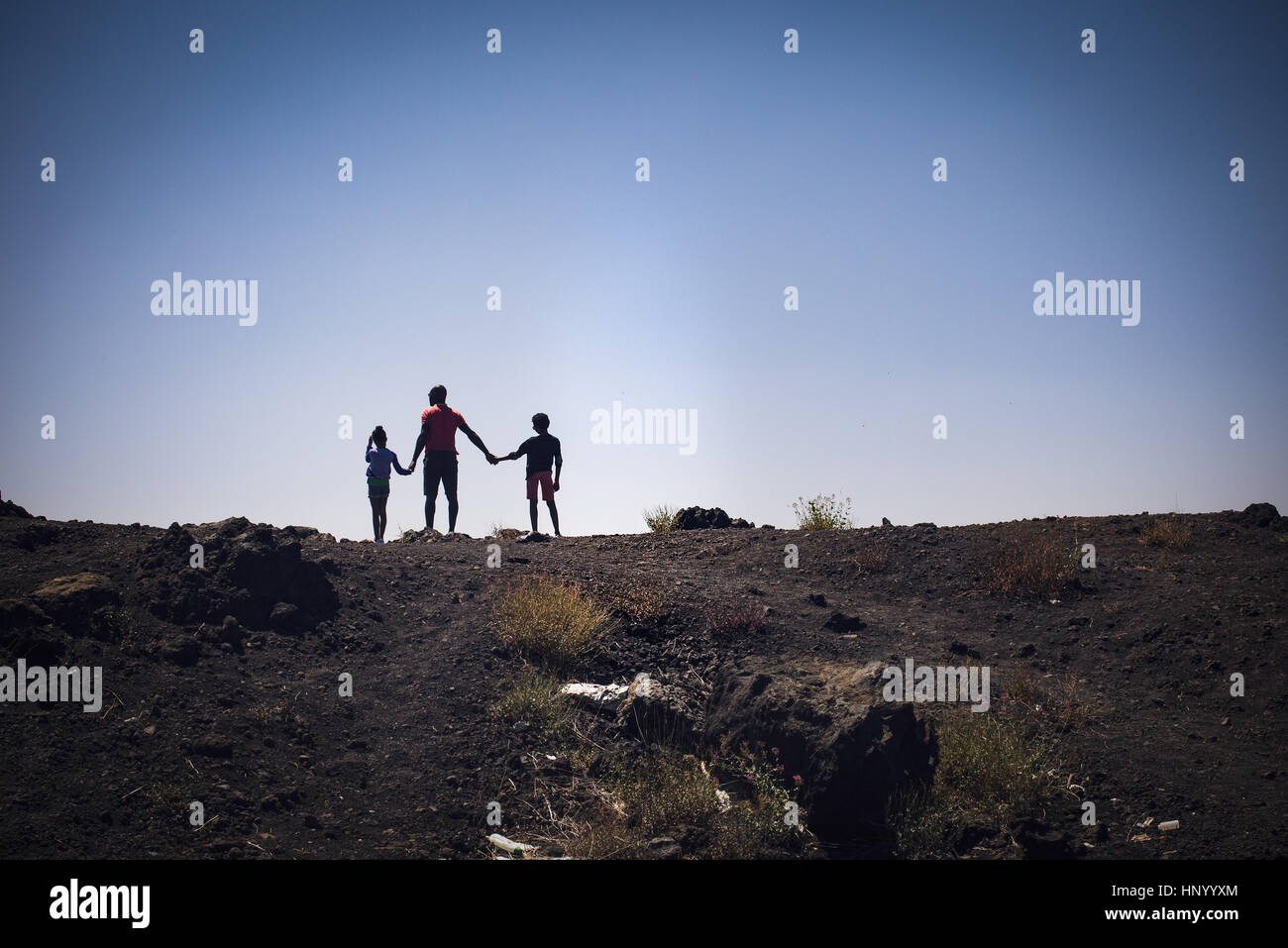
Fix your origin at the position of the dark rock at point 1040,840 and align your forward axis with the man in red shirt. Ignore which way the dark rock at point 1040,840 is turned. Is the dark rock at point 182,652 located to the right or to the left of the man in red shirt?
left

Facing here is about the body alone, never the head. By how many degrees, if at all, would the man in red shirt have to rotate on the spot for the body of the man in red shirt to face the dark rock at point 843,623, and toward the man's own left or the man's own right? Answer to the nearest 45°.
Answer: approximately 135° to the man's own right

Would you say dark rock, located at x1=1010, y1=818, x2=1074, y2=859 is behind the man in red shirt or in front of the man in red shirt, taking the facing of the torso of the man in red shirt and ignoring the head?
behind

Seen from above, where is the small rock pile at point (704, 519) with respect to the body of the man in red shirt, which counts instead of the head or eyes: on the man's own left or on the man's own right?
on the man's own right

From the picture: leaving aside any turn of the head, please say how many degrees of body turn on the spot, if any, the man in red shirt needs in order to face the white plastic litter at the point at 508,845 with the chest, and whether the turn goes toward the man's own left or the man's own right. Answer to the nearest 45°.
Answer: approximately 180°

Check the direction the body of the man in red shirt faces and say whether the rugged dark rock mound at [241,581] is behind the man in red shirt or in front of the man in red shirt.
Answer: behind

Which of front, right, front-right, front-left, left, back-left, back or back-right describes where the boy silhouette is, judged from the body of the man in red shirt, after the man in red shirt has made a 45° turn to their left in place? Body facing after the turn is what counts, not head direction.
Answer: back-right

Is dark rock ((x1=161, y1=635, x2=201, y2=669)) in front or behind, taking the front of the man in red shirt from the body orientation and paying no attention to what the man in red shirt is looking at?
behind

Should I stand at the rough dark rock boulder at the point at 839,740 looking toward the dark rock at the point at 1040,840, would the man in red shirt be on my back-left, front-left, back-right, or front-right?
back-left

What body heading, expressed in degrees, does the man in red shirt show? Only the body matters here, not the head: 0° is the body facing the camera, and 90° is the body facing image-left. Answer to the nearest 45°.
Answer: approximately 180°
